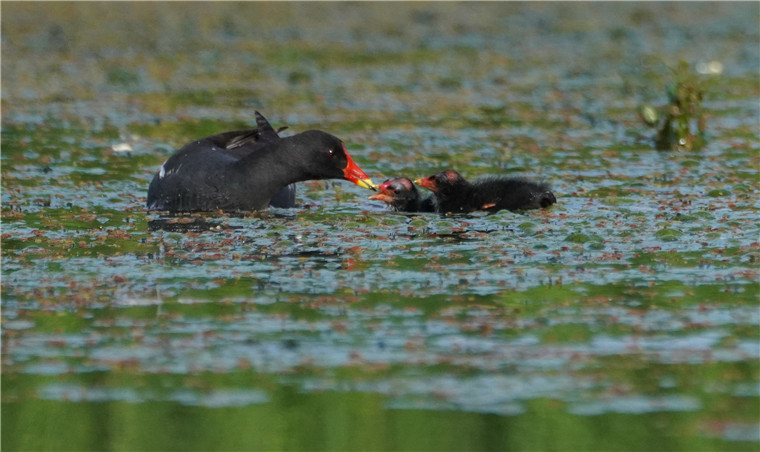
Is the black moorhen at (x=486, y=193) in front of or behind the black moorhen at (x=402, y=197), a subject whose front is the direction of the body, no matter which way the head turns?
behind

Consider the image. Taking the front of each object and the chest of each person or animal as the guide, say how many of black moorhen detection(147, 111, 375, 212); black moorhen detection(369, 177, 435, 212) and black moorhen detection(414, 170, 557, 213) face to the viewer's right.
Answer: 1

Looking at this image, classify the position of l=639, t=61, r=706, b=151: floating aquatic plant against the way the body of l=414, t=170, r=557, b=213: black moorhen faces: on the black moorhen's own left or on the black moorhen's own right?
on the black moorhen's own right

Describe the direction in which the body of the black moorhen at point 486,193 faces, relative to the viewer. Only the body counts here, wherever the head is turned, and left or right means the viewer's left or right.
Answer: facing to the left of the viewer

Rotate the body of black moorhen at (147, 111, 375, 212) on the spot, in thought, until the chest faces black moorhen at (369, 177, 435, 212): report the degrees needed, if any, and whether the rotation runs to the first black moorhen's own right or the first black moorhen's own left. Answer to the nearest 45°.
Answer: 0° — it already faces it

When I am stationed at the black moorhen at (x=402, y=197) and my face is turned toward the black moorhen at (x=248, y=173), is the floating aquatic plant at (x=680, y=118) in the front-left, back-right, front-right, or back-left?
back-right

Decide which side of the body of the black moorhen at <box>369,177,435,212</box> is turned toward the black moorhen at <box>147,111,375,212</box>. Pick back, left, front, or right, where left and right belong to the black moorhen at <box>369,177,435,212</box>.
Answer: front

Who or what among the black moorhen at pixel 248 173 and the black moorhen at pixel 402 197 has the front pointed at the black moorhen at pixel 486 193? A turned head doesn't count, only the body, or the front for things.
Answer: the black moorhen at pixel 248 173

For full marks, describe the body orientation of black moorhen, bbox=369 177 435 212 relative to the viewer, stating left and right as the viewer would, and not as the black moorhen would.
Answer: facing to the left of the viewer

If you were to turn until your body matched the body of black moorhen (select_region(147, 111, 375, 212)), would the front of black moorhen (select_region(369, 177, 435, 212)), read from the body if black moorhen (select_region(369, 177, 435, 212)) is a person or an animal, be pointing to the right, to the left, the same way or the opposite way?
the opposite way

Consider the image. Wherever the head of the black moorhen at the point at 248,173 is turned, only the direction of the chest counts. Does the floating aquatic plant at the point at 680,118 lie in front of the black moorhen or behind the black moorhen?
in front

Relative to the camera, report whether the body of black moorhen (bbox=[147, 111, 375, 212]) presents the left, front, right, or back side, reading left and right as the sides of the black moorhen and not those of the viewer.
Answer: right
